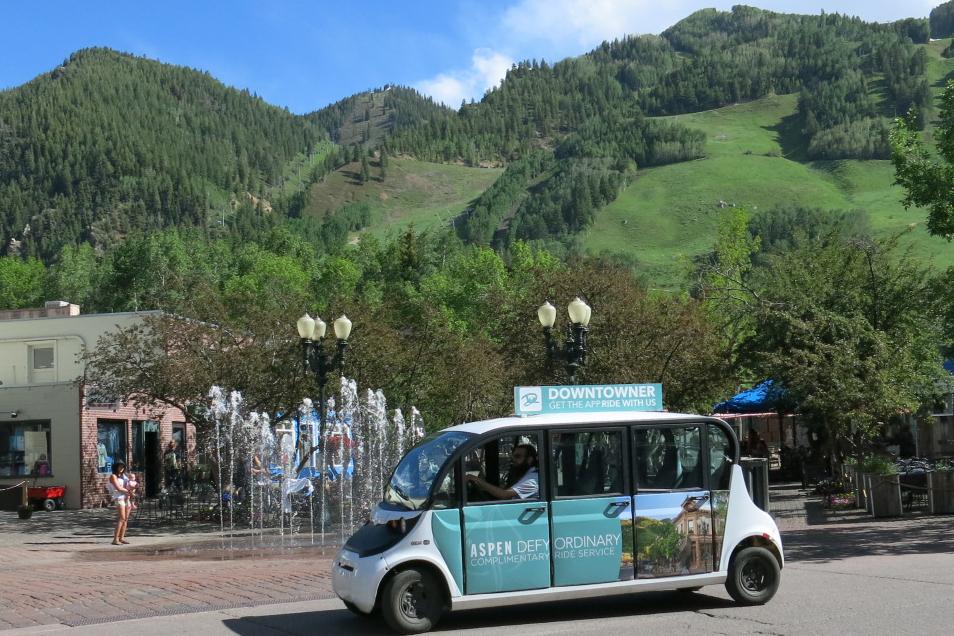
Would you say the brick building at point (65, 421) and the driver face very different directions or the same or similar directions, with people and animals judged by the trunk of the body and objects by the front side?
very different directions

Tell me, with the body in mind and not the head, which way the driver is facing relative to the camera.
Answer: to the viewer's left

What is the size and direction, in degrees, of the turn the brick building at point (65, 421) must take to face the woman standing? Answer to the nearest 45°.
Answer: approximately 45° to its right

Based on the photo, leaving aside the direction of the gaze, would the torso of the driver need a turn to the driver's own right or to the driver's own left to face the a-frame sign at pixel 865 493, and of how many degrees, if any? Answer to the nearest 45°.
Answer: approximately 135° to the driver's own right

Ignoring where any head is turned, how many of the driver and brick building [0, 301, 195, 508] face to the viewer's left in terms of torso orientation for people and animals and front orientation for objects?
1

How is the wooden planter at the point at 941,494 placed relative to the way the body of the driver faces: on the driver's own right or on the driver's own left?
on the driver's own right

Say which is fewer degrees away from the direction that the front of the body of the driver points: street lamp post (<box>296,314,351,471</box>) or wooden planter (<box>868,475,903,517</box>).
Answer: the street lamp post

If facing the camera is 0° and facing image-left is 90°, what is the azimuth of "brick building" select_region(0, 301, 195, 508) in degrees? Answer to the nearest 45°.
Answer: approximately 315°

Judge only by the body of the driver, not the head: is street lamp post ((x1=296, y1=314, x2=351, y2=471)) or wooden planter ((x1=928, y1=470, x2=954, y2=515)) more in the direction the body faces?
the street lamp post
